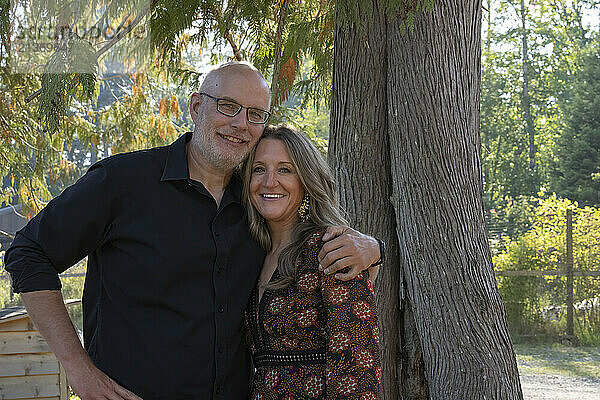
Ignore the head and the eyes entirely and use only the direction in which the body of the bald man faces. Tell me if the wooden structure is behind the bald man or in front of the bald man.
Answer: behind

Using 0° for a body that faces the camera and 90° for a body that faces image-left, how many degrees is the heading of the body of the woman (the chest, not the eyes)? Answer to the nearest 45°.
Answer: approximately 45°

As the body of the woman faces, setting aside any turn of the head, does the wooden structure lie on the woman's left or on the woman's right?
on the woman's right

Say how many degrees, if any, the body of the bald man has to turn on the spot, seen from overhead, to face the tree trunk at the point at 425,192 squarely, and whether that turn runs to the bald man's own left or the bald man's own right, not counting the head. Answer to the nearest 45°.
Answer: approximately 90° to the bald man's own left

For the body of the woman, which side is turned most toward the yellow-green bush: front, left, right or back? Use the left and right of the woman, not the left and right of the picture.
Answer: back

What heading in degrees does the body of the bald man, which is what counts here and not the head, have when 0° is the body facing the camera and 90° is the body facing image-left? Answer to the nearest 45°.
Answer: approximately 315°

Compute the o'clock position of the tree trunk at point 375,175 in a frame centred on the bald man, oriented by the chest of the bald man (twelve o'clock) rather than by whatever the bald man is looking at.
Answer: The tree trunk is roughly at 9 o'clock from the bald man.

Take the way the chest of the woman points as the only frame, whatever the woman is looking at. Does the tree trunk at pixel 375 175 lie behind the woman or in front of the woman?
behind
